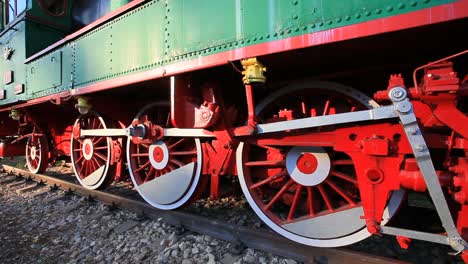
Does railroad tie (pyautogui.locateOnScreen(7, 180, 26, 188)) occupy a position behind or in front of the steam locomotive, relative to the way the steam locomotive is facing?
behind

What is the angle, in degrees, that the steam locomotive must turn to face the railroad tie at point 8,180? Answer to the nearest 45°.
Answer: approximately 180°

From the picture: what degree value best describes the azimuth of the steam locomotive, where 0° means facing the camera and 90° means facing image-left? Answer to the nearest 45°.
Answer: approximately 315°

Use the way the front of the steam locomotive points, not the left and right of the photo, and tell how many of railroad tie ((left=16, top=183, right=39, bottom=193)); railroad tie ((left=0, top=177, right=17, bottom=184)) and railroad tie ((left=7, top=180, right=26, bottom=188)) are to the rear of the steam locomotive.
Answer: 3

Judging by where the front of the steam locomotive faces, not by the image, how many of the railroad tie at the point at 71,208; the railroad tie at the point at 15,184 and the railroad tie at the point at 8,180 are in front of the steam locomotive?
0

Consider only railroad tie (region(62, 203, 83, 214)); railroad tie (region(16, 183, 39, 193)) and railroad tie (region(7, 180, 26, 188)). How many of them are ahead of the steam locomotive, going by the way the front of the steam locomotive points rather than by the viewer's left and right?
0
